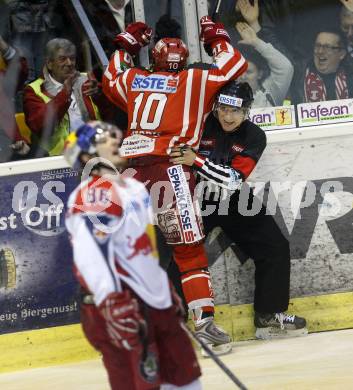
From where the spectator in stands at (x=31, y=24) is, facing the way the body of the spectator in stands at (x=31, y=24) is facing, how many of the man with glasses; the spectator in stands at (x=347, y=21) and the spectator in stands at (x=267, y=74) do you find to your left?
3

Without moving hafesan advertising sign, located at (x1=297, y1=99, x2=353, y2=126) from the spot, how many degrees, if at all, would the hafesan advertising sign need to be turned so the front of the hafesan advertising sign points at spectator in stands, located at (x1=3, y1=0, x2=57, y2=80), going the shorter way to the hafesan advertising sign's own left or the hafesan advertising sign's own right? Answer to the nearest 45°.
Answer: approximately 90° to the hafesan advertising sign's own right

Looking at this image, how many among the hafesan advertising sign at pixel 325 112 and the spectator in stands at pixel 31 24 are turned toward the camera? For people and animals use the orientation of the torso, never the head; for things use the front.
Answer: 2

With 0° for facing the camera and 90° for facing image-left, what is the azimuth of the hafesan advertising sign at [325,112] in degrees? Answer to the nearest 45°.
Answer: approximately 0°

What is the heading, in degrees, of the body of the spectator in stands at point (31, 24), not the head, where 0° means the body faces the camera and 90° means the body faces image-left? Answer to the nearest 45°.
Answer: approximately 0°

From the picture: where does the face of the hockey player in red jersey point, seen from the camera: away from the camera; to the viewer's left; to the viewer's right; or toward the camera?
away from the camera

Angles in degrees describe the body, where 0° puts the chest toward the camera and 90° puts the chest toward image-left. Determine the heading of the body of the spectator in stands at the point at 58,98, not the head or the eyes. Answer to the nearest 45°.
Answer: approximately 315°
